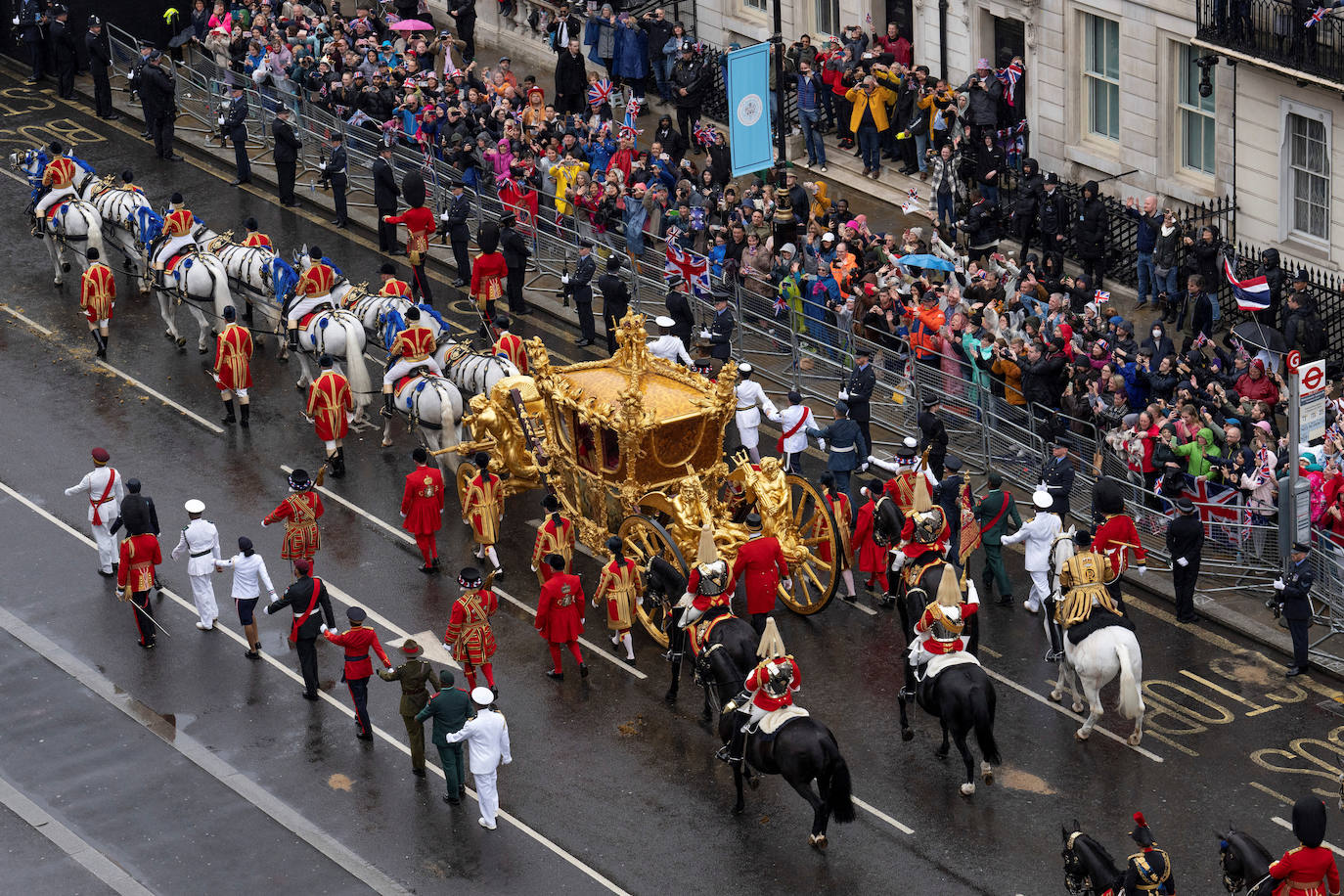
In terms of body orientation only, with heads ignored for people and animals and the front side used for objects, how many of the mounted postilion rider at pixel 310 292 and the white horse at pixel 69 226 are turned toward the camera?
0

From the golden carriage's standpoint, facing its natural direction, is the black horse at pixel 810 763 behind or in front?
behind

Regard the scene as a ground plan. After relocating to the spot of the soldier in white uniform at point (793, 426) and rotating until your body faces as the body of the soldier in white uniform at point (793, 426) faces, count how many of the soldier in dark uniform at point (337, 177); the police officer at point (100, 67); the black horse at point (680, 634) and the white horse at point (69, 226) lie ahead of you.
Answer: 3

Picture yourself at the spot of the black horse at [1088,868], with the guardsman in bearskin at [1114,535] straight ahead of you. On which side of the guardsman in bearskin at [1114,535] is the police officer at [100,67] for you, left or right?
left

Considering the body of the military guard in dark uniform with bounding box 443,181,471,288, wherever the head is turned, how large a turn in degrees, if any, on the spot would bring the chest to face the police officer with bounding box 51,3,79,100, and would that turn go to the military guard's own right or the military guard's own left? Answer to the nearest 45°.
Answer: approximately 90° to the military guard's own right

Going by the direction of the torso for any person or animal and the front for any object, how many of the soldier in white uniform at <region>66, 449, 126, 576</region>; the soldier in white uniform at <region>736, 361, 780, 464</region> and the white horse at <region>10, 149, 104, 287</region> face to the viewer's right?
0

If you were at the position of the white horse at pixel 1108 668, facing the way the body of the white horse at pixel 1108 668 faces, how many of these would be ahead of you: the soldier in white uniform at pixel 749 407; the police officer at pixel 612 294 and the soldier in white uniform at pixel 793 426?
3

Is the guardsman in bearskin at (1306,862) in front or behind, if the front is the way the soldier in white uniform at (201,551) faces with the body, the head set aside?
behind

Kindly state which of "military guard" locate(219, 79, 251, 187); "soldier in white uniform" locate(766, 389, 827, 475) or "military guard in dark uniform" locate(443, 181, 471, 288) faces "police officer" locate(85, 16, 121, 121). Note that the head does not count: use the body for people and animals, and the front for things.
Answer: the soldier in white uniform

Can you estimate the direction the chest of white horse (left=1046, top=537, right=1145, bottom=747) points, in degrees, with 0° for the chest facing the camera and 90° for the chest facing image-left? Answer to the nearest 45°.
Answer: approximately 135°

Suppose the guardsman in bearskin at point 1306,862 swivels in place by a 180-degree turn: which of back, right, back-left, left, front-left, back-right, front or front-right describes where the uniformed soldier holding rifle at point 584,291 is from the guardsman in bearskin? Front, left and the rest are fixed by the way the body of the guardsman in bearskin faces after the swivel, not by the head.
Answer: back

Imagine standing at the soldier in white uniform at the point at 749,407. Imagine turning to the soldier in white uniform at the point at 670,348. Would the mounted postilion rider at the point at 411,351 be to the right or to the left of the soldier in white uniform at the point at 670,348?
left

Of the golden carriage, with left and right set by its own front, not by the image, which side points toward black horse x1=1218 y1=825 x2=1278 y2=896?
back

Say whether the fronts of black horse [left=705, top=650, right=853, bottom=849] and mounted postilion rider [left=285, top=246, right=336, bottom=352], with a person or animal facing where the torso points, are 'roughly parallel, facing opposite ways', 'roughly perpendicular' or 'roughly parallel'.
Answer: roughly parallel

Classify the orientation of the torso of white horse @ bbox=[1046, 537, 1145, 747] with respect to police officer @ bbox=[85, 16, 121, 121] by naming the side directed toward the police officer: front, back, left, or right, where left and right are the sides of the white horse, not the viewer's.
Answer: front

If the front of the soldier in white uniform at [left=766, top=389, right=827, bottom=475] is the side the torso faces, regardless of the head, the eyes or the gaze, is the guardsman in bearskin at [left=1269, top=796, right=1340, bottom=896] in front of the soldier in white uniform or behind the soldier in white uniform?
behind

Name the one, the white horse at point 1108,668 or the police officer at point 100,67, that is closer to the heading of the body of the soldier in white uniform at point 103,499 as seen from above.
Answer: the police officer

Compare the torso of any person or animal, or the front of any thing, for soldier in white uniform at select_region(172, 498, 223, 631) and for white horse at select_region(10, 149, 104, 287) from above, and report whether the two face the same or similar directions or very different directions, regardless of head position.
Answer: same or similar directions

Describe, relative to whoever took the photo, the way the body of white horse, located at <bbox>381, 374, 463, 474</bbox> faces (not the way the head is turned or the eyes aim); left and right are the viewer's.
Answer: facing away from the viewer and to the left of the viewer
